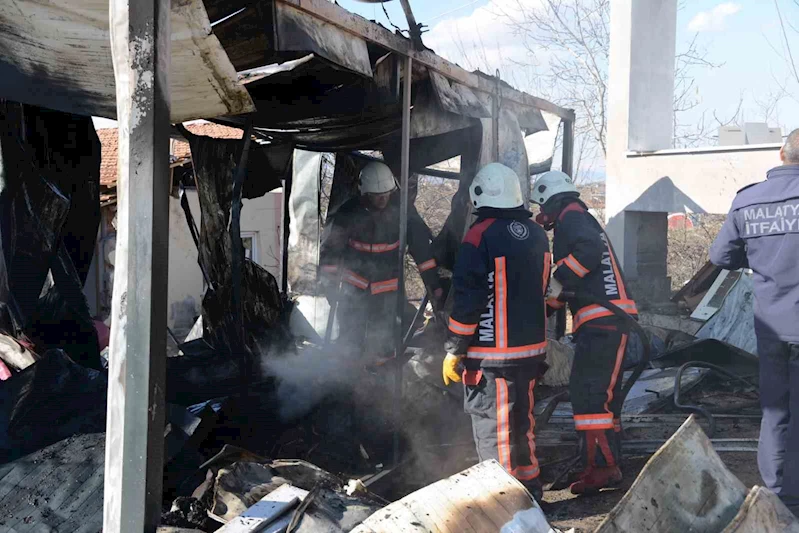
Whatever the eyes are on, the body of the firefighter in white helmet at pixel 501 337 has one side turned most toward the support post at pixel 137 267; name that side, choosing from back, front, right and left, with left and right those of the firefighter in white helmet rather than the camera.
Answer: left

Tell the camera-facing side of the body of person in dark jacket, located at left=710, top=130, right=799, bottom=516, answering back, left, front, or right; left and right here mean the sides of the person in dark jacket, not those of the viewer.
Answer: back

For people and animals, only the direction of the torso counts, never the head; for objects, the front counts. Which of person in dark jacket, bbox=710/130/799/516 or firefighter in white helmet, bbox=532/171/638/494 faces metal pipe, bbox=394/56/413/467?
the firefighter in white helmet

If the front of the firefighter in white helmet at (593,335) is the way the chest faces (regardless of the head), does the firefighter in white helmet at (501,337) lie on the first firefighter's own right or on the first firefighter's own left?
on the first firefighter's own left

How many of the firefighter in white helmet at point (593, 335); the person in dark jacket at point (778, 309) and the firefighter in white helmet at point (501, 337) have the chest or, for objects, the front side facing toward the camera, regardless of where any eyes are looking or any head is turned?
0

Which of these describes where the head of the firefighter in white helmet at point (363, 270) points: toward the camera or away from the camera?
toward the camera

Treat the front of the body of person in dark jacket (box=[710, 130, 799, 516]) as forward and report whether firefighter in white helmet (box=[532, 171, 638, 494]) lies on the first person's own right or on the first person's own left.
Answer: on the first person's own left

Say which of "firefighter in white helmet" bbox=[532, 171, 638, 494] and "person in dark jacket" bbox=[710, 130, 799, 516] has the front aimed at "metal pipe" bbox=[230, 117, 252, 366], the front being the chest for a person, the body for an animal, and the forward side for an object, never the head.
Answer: the firefighter in white helmet

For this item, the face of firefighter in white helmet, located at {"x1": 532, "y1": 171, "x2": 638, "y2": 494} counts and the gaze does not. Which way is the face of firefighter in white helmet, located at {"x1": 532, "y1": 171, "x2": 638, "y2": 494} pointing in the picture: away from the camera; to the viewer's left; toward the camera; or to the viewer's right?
to the viewer's left

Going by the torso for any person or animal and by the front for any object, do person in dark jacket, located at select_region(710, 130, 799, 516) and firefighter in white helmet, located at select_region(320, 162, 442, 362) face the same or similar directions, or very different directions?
very different directions

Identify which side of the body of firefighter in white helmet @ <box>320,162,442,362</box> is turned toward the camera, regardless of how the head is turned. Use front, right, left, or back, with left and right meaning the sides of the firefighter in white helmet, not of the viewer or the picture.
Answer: front

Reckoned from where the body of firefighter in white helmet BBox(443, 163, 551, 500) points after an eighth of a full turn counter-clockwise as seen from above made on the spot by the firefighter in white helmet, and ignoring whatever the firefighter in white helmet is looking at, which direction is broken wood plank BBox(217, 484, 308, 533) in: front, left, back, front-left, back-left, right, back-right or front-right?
front-left

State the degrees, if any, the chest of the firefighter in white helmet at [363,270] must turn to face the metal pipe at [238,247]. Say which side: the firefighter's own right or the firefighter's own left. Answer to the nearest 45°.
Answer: approximately 45° to the firefighter's own right

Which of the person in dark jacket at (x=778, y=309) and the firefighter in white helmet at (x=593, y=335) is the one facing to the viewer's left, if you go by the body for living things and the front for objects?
the firefighter in white helmet

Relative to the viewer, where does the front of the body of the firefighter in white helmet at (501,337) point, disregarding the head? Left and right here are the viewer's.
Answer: facing away from the viewer and to the left of the viewer
